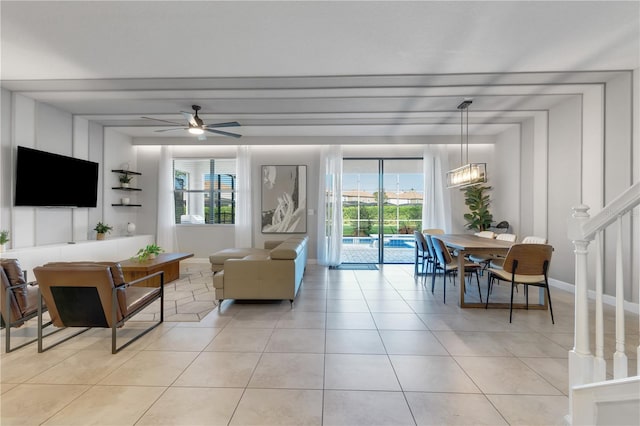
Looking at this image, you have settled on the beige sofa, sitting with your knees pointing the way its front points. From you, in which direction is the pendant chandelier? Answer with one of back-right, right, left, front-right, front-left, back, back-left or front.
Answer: back

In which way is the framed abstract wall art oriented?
toward the camera

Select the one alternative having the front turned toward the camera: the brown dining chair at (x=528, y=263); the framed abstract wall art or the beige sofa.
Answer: the framed abstract wall art

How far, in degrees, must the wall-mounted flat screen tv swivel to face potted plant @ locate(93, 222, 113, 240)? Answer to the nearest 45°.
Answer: approximately 90° to its left

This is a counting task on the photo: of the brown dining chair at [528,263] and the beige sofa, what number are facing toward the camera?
0

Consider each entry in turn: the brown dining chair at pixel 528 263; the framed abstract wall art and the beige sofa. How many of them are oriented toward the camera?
1

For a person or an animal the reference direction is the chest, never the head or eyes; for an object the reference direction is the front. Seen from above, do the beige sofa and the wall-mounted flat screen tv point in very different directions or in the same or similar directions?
very different directions

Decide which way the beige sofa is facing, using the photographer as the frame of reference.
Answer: facing to the left of the viewer

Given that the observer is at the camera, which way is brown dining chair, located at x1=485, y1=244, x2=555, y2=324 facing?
facing away from the viewer and to the left of the viewer

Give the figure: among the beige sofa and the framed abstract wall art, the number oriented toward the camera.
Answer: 1

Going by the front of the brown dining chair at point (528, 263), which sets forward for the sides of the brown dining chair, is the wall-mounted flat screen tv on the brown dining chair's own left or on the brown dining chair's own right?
on the brown dining chair's own left

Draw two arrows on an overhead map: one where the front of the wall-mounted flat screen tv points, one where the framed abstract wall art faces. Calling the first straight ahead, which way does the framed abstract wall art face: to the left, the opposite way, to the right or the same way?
to the right
